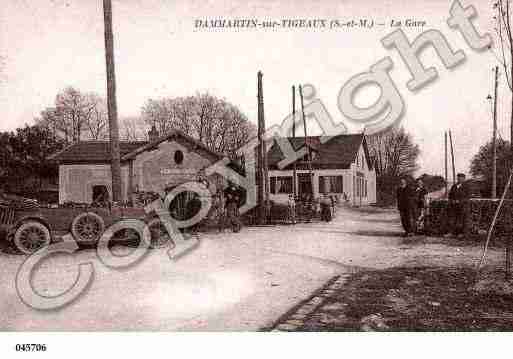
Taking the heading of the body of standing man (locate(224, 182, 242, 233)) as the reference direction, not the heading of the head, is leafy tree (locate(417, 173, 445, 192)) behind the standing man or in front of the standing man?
behind

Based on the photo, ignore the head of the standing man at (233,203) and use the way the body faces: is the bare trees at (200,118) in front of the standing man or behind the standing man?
behind

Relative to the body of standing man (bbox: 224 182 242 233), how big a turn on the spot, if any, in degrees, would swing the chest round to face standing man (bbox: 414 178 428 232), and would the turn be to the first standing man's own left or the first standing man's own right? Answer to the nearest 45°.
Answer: approximately 90° to the first standing man's own left

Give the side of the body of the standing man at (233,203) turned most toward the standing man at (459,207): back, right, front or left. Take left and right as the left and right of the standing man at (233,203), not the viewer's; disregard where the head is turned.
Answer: left

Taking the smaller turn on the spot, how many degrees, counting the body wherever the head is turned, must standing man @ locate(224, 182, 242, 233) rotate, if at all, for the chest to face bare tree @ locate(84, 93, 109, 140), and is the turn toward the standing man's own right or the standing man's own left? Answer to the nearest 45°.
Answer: approximately 135° to the standing man's own right

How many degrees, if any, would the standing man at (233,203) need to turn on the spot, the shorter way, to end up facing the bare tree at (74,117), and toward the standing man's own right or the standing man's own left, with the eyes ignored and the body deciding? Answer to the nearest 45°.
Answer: approximately 135° to the standing man's own right

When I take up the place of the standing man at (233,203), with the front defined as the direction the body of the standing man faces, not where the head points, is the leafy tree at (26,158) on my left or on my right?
on my right

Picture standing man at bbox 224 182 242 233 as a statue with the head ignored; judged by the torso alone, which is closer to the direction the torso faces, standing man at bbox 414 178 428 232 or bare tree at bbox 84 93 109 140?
the standing man

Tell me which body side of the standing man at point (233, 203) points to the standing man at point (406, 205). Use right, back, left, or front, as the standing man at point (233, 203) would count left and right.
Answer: left

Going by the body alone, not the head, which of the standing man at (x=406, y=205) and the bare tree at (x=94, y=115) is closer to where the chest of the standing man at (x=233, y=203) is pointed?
the standing man

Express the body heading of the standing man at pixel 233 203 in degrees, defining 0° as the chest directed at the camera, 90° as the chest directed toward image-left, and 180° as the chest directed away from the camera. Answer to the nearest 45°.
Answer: approximately 0°

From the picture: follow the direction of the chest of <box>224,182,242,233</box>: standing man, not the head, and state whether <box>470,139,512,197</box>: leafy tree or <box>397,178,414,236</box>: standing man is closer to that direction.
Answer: the standing man
